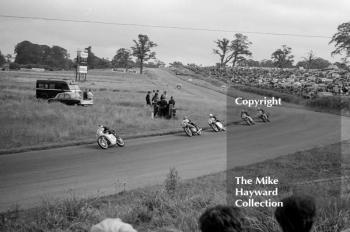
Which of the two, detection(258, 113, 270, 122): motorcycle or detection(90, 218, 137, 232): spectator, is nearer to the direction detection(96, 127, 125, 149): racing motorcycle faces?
the spectator

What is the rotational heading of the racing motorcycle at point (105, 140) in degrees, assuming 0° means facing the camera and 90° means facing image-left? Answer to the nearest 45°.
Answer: approximately 45°
